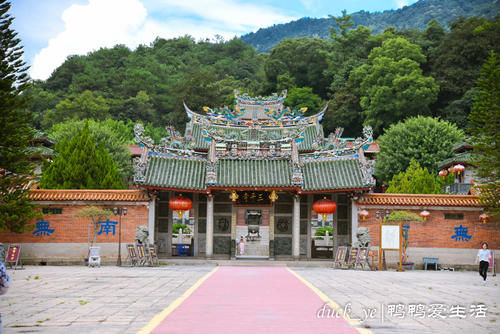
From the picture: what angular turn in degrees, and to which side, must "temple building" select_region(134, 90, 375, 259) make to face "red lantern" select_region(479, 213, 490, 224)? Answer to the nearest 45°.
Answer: approximately 90° to its left

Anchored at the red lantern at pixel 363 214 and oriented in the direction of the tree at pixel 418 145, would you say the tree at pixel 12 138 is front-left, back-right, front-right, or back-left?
back-left

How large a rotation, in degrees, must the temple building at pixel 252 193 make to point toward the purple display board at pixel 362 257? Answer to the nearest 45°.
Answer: approximately 45° to its left

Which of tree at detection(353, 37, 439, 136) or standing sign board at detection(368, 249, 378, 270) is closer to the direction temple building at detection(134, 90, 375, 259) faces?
the standing sign board

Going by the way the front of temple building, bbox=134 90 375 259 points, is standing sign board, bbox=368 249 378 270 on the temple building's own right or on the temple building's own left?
on the temple building's own left

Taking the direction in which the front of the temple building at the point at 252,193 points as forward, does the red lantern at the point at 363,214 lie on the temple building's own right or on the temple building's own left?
on the temple building's own left

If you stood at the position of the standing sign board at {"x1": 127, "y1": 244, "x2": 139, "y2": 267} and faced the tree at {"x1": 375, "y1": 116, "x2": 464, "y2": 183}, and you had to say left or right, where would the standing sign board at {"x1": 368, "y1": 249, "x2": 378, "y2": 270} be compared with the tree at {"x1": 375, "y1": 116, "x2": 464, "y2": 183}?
right

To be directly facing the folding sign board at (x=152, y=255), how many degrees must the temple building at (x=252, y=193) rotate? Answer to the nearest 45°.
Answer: approximately 45° to its right

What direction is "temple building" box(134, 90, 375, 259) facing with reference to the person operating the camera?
facing the viewer

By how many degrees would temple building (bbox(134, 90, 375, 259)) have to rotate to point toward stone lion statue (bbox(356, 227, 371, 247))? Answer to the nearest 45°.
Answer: approximately 45° to its left

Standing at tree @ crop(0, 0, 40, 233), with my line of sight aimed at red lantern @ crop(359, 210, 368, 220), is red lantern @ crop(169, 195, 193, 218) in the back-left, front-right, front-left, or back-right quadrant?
front-left
